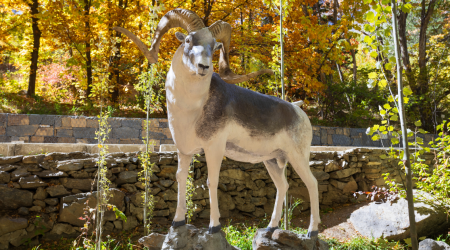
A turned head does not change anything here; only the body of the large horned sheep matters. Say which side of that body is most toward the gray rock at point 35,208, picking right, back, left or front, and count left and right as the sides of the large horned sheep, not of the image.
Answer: right

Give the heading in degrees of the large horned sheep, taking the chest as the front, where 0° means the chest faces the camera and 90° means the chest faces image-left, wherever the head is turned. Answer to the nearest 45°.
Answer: approximately 45°

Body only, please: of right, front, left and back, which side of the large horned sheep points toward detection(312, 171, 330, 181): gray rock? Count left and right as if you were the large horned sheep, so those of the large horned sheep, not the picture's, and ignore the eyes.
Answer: back

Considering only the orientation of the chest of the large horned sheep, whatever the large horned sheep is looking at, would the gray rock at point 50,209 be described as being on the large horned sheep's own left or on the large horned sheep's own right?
on the large horned sheep's own right

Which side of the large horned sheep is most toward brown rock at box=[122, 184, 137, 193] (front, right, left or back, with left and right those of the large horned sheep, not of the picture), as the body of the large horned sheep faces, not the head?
right

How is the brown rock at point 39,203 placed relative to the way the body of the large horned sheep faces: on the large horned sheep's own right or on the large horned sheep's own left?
on the large horned sheep's own right

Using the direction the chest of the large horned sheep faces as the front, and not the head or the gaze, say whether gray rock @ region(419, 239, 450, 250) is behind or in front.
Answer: behind

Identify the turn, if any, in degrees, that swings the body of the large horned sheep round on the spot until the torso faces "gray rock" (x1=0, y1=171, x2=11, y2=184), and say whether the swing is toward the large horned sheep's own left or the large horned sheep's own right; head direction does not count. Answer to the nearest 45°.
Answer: approximately 90° to the large horned sheep's own right

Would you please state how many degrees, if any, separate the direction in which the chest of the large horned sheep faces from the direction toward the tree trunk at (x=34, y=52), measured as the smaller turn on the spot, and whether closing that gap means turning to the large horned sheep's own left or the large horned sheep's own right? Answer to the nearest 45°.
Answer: approximately 90° to the large horned sheep's own right

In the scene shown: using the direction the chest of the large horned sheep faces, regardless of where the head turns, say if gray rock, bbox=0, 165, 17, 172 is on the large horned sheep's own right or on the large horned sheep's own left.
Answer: on the large horned sheep's own right
